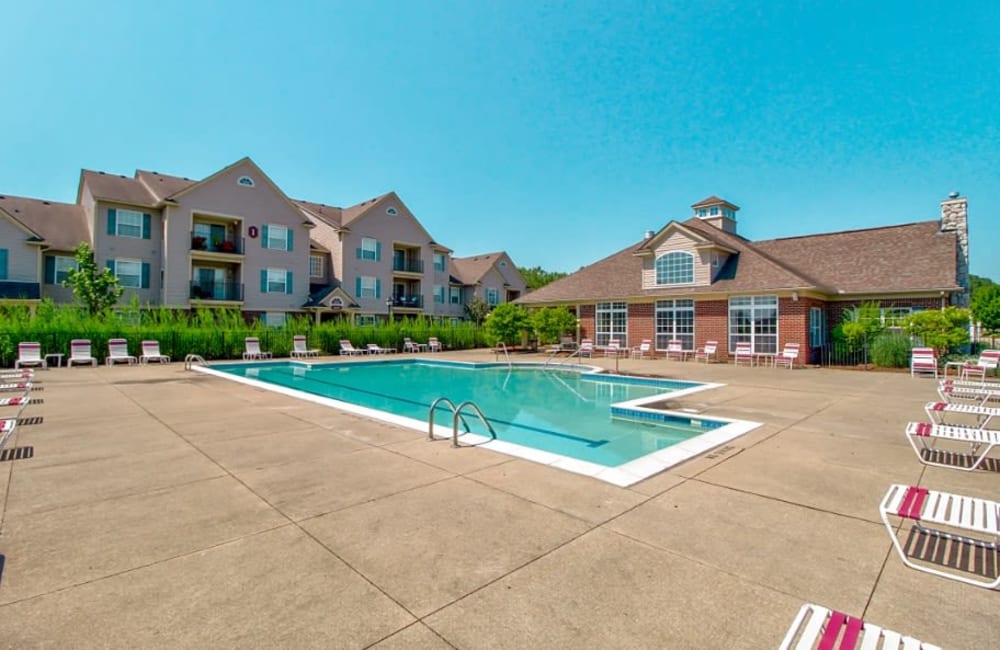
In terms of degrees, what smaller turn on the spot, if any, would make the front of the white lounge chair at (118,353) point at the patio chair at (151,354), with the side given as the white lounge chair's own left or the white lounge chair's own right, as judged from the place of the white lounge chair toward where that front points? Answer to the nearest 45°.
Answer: approximately 90° to the white lounge chair's own left

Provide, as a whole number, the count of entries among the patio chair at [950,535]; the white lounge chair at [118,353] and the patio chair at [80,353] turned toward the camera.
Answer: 2

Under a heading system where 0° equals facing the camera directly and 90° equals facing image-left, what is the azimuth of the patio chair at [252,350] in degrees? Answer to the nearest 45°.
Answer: approximately 315°

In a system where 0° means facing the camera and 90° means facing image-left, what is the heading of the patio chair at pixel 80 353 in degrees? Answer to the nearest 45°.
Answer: approximately 0°

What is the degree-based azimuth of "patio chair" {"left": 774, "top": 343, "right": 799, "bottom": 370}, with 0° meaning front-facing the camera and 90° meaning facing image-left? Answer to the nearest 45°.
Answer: approximately 45°

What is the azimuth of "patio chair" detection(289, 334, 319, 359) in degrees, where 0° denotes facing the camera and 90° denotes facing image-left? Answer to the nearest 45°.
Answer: approximately 315°

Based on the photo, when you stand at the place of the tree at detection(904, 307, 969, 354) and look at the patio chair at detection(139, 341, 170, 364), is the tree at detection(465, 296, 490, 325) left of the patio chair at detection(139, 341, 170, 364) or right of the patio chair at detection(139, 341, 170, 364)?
right
